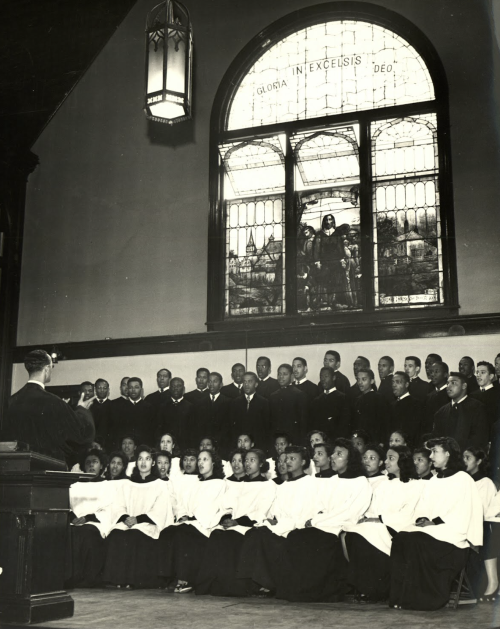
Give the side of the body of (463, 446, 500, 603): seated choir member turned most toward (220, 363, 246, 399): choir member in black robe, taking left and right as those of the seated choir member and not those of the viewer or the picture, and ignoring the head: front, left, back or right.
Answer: front

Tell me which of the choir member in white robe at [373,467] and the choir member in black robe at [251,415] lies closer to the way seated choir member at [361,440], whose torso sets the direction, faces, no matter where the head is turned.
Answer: the choir member in white robe

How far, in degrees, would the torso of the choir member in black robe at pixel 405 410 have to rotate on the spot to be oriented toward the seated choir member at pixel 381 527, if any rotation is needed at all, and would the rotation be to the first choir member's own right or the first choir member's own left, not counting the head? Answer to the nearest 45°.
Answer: approximately 45° to the first choir member's own left

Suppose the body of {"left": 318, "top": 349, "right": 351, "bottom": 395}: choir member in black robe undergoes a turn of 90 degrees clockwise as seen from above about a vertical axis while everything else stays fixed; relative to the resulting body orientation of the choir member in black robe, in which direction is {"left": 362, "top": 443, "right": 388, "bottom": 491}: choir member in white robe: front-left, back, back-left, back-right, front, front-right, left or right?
back-left

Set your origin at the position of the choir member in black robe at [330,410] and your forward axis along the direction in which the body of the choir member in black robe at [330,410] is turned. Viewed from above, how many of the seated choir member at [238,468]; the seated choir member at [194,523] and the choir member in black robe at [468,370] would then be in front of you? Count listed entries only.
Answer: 2

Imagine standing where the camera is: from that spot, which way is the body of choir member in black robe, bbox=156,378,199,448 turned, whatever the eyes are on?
toward the camera

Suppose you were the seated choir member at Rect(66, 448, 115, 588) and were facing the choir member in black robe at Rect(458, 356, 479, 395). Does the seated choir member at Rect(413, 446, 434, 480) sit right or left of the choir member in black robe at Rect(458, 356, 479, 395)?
right

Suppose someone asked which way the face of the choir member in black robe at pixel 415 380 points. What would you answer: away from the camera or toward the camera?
toward the camera

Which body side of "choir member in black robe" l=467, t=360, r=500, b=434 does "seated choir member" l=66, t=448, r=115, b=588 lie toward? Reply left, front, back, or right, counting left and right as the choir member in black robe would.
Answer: front

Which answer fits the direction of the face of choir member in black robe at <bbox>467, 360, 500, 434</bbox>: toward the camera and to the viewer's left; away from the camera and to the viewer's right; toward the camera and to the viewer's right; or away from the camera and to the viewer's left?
toward the camera and to the viewer's left

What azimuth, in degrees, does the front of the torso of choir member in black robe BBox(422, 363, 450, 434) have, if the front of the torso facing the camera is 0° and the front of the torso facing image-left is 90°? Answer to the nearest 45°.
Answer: approximately 45°

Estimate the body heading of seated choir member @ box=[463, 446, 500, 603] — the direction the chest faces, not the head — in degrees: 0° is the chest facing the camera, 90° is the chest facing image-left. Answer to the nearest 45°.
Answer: approximately 45°

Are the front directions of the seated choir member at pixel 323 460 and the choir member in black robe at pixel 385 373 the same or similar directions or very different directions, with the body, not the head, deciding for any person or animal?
same or similar directions

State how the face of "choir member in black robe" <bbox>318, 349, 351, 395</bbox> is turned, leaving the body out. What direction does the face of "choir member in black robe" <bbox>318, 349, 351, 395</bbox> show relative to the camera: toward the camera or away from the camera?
toward the camera

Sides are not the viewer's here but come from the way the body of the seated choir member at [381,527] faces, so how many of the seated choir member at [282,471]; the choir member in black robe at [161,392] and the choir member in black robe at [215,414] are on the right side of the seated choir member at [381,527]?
3

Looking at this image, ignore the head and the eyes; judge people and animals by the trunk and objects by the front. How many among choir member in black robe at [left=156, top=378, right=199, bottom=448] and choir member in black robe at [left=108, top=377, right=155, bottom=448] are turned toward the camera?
2

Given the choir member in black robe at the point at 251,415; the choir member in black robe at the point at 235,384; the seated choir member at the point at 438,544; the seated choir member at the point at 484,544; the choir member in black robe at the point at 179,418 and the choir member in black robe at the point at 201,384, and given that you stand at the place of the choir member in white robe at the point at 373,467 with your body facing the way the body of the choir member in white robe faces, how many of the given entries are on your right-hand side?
4
